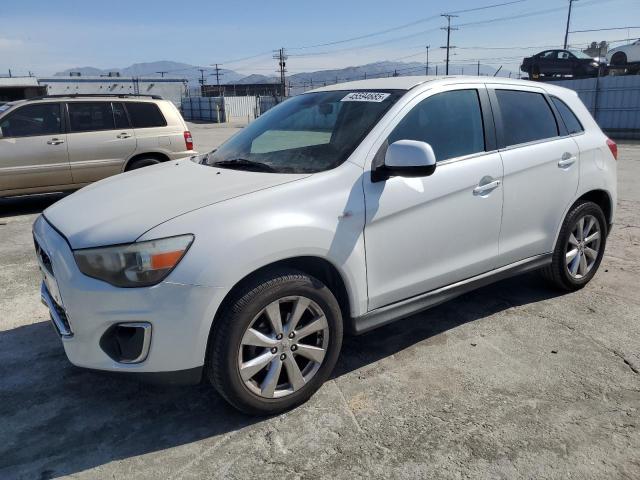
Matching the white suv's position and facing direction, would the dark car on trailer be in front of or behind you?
behind

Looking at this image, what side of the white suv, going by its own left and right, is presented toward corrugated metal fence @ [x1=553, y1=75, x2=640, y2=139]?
back

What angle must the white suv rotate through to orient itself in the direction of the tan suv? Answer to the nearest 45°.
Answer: approximately 90° to its right

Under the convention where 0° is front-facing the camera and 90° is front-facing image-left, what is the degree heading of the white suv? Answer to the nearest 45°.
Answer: approximately 45°

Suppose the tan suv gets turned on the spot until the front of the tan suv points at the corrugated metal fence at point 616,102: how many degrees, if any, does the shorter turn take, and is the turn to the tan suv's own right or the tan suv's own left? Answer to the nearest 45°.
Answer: approximately 180°

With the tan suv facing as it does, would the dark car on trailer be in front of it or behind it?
behind

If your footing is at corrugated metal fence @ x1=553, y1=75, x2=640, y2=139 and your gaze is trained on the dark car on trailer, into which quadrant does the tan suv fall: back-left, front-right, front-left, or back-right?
back-left

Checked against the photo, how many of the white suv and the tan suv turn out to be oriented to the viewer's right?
0

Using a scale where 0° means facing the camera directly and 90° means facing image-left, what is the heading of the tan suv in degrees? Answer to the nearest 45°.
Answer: approximately 90°
